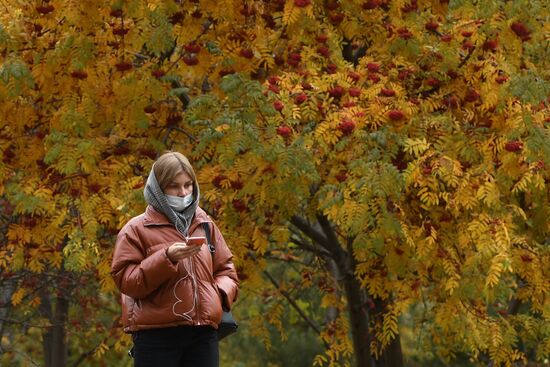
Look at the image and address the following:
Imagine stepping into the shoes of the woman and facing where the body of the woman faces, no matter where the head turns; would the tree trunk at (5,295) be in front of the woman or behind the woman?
behind

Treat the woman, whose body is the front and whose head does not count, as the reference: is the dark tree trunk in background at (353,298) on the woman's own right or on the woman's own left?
on the woman's own left

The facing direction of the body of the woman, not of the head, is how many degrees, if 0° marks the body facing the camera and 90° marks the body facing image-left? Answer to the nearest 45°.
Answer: approximately 315°
